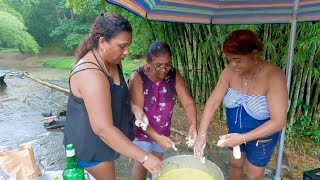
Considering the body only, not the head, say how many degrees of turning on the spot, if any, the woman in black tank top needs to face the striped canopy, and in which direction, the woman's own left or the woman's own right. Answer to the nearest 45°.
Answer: approximately 45° to the woman's own left

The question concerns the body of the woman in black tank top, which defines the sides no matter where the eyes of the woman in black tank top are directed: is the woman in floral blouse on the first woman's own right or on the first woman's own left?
on the first woman's own left

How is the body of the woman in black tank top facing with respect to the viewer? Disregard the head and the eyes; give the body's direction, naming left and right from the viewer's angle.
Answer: facing to the right of the viewer

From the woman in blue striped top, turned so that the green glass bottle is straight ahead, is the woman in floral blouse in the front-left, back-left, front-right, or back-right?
front-right

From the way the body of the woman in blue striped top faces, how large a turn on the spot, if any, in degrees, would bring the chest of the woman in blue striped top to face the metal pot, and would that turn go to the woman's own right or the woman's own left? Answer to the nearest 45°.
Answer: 0° — they already face it

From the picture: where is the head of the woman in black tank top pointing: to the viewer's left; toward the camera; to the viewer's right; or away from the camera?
to the viewer's right

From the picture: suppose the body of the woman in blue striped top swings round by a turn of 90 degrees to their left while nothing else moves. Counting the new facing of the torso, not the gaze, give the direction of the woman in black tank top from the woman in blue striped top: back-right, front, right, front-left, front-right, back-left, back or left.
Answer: right

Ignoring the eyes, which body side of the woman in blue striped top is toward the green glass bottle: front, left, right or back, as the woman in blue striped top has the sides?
front

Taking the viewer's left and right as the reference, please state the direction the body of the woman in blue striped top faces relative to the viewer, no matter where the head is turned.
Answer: facing the viewer and to the left of the viewer

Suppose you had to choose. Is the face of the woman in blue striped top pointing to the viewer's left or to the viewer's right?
to the viewer's left
